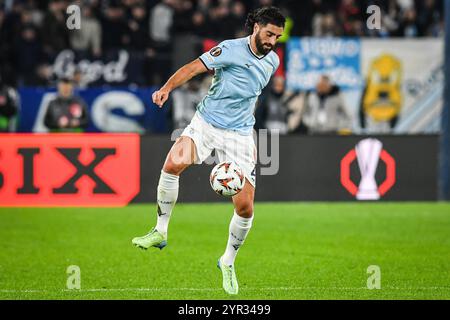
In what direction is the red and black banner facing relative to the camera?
toward the camera

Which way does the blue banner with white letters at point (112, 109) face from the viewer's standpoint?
toward the camera

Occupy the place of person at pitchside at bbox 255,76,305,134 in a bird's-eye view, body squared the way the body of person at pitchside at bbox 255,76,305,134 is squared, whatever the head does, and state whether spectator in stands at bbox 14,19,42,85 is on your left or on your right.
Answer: on your right

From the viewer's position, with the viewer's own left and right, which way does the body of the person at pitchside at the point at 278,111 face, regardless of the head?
facing the viewer

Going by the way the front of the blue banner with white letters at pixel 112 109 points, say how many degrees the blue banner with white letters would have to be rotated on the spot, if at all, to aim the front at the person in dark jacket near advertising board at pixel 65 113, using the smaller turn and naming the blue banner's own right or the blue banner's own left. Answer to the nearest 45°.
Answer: approximately 45° to the blue banner's own right

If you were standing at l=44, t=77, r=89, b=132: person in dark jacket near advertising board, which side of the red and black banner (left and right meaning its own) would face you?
back

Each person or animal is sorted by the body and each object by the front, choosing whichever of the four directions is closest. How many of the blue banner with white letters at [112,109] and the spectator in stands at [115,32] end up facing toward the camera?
2

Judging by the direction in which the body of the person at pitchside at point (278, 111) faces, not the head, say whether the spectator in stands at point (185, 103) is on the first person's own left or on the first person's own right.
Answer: on the first person's own right

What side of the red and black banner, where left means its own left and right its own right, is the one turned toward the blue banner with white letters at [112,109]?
back

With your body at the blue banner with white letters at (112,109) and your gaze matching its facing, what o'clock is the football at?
The football is roughly at 12 o'clock from the blue banner with white letters.

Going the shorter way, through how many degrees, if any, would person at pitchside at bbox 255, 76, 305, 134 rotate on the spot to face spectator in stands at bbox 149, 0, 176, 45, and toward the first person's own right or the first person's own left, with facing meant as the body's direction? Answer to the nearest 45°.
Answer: approximately 135° to the first person's own right

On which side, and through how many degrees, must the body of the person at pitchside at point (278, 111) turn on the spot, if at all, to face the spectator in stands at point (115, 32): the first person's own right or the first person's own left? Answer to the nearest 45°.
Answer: approximately 135° to the first person's own right

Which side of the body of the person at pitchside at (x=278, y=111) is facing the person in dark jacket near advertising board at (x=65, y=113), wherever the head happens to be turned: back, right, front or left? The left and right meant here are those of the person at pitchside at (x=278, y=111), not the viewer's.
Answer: right

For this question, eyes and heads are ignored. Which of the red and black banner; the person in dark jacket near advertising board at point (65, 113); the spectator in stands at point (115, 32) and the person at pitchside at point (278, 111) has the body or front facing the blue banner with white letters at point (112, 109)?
the spectator in stands at point (115, 32)

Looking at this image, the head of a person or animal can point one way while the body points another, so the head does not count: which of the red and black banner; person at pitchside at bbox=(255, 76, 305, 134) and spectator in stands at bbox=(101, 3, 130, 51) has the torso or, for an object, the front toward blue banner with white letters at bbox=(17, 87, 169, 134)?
spectator in stands at bbox=(101, 3, 130, 51)

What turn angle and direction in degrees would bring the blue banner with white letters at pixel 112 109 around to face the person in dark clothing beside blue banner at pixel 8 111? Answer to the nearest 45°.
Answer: approximately 90° to its right
